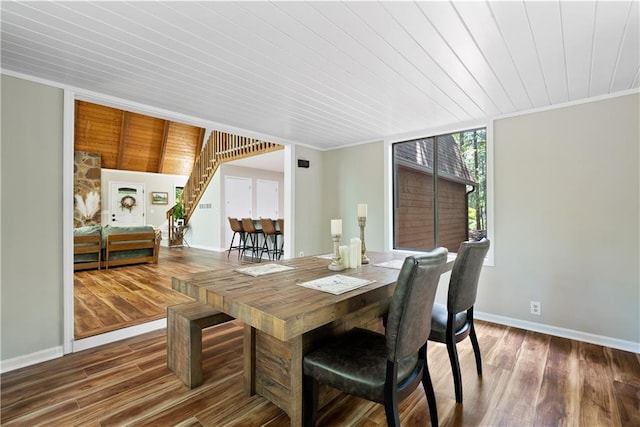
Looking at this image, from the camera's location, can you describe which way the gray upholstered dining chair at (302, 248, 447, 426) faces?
facing away from the viewer and to the left of the viewer

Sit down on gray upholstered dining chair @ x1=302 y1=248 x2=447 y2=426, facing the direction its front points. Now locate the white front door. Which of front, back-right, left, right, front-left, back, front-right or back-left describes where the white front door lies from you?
front

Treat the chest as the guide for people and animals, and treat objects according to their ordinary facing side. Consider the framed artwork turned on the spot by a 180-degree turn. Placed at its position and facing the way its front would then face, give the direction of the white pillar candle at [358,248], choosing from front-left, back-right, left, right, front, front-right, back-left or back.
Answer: back

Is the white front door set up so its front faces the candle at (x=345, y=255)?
yes

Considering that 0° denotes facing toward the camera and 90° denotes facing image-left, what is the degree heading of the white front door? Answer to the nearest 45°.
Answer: approximately 0°

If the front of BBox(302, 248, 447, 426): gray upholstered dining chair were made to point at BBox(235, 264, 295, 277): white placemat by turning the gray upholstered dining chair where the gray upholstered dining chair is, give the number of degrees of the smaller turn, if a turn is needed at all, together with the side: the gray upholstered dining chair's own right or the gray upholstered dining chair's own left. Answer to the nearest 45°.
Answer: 0° — it already faces it

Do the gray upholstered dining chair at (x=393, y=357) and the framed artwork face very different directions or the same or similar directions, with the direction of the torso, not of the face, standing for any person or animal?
very different directions

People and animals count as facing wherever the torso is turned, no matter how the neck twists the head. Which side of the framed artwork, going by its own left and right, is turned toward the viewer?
front

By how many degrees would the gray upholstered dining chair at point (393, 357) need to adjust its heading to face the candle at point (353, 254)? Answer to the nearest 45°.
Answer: approximately 45° to its right

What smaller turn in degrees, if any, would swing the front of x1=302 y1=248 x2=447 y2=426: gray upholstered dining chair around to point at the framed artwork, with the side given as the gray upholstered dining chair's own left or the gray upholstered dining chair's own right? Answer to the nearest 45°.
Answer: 0° — it already faces it

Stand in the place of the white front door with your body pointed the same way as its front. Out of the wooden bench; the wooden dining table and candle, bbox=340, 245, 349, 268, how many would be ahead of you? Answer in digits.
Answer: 3

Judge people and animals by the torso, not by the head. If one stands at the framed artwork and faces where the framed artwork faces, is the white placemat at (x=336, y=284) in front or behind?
in front

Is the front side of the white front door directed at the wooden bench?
yes

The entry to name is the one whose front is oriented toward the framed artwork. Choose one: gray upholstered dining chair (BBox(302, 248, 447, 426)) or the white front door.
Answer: the gray upholstered dining chair

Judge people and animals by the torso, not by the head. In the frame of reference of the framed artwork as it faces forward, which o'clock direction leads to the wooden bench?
The wooden bench is roughly at 12 o'clock from the framed artwork.

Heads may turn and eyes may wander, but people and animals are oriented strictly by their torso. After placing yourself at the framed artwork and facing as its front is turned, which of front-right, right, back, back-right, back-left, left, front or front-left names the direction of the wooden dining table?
front
